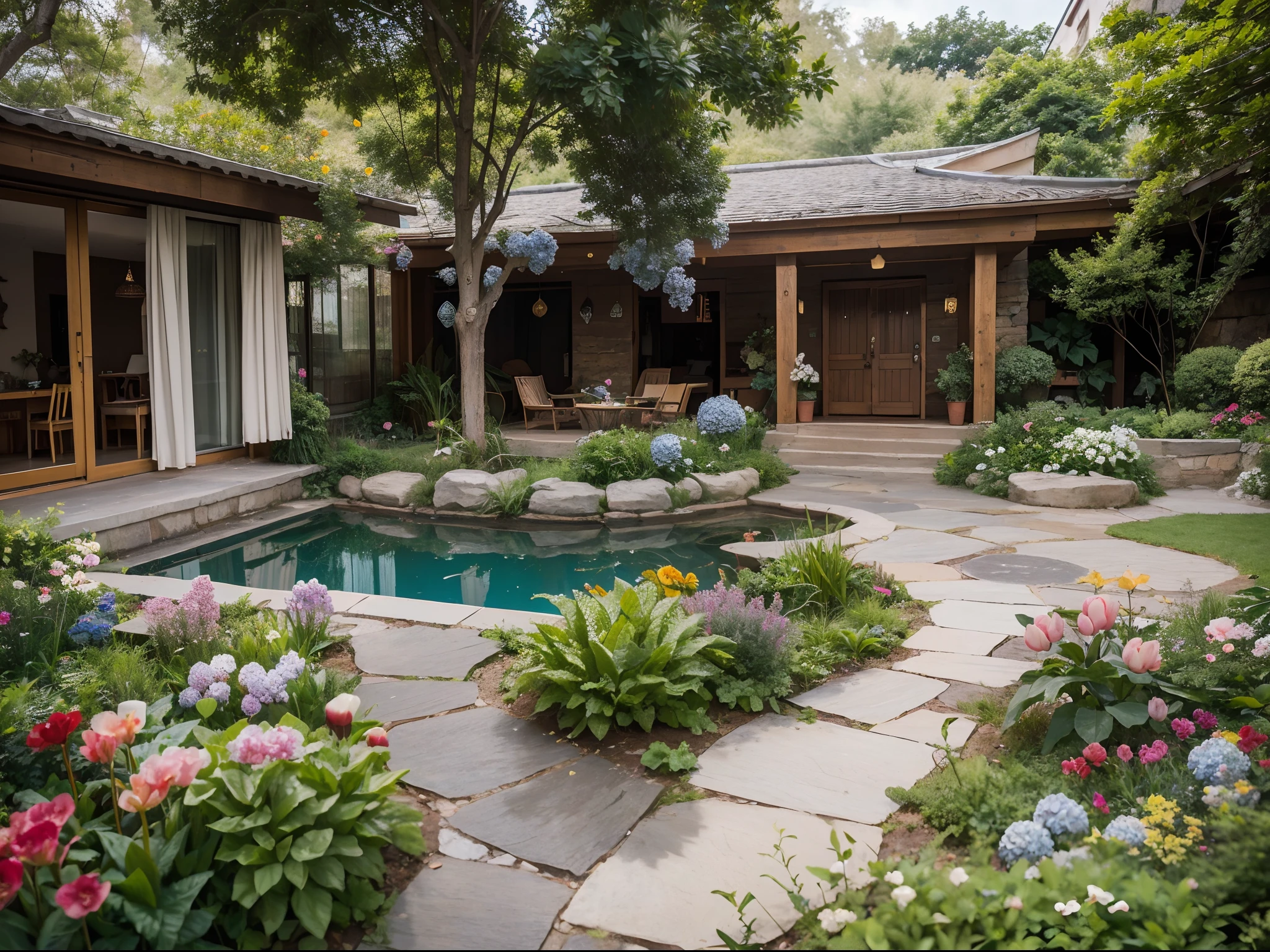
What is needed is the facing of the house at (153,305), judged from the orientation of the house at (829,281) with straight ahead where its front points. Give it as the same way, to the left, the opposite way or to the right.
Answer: to the left

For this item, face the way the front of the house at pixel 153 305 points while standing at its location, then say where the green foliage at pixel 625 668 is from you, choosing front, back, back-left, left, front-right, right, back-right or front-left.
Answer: front-right

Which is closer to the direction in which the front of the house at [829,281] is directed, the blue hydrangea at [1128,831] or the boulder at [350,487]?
the blue hydrangea

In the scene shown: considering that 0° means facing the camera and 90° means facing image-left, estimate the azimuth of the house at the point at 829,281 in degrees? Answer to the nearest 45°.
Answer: approximately 0°

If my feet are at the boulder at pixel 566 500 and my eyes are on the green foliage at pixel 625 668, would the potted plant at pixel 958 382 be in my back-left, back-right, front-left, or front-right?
back-left

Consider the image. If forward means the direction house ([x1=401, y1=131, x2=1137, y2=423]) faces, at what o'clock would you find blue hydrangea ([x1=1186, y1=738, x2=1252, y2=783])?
The blue hydrangea is roughly at 12 o'clock from the house.

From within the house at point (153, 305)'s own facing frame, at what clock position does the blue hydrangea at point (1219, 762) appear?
The blue hydrangea is roughly at 1 o'clock from the house.

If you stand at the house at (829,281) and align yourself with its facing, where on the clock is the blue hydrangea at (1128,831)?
The blue hydrangea is roughly at 12 o'clock from the house.

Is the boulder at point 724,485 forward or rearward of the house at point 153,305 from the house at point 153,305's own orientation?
forward

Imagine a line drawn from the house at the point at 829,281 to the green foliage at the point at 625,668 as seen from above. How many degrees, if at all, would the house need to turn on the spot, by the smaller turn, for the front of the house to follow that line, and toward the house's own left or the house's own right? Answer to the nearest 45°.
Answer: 0° — it already faces it

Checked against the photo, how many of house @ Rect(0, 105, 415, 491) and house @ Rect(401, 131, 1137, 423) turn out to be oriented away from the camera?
0

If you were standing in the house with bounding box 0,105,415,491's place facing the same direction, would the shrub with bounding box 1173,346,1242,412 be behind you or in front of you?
in front

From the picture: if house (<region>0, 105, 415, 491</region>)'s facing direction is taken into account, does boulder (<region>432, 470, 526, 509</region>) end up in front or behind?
in front

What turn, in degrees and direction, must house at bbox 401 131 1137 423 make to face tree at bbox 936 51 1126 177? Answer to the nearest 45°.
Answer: approximately 135° to its left

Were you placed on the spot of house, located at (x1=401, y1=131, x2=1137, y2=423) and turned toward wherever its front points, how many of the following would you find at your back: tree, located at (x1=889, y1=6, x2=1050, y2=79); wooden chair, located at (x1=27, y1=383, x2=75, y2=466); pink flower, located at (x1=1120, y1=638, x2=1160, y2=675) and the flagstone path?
1

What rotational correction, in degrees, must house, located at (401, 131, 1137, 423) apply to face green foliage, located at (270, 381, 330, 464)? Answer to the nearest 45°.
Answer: approximately 45° to its right

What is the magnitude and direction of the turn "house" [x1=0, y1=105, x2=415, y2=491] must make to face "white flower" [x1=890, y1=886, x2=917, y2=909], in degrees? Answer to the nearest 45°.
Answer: approximately 45° to its right

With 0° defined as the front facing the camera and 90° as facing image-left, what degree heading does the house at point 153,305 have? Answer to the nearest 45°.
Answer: approximately 315°
